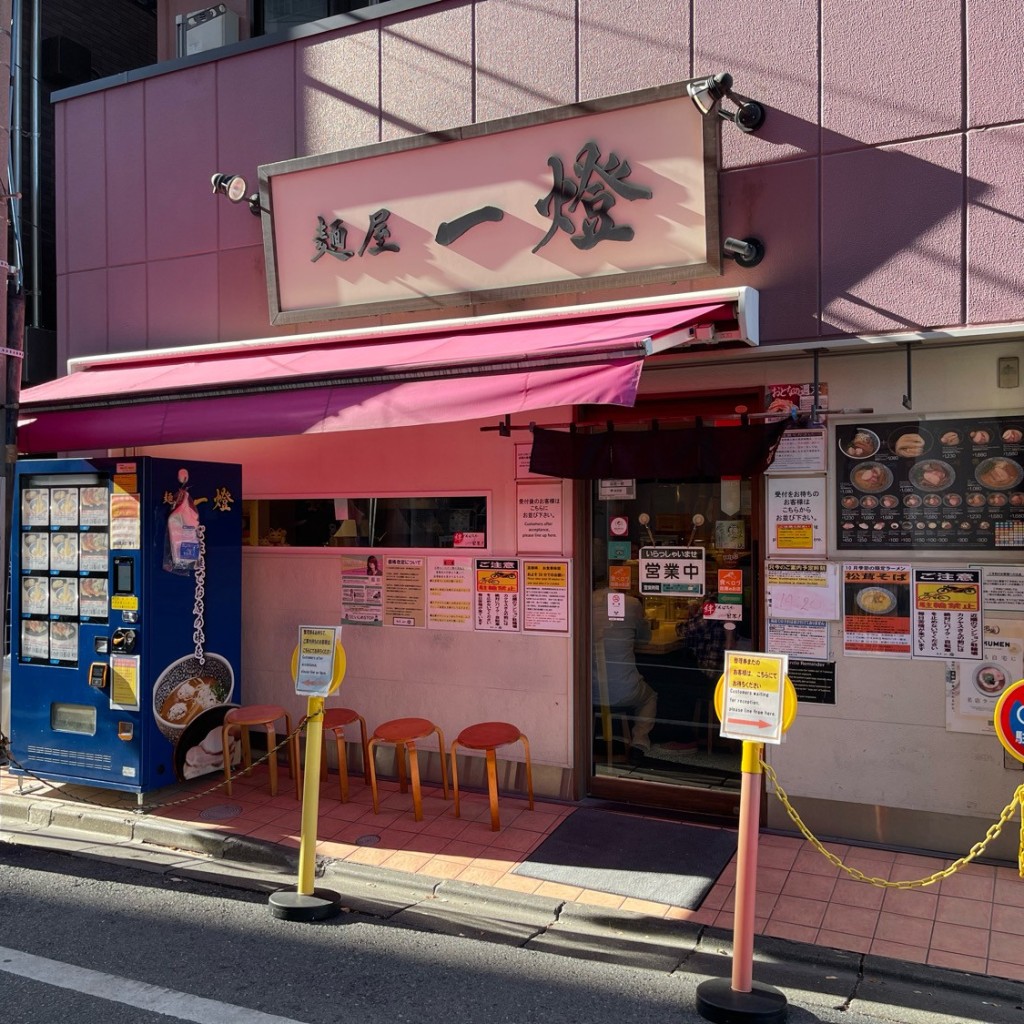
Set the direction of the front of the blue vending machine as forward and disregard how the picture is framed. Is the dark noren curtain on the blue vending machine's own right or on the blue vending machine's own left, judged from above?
on the blue vending machine's own left

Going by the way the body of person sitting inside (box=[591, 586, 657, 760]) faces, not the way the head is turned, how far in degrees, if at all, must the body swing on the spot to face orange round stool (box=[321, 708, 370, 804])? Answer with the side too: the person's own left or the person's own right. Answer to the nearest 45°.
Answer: approximately 180°

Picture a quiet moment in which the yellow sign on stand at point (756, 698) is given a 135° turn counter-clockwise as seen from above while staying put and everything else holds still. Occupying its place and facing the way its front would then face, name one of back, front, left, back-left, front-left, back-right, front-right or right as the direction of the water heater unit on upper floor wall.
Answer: left

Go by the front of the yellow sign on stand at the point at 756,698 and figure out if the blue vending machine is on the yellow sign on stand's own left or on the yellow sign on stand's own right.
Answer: on the yellow sign on stand's own right

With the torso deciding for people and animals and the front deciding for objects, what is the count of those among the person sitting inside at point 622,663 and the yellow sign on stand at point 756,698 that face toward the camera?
1

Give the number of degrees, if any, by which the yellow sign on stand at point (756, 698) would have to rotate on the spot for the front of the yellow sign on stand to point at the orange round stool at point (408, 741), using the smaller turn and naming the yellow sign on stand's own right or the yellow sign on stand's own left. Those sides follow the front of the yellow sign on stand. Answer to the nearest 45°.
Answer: approximately 135° to the yellow sign on stand's own right

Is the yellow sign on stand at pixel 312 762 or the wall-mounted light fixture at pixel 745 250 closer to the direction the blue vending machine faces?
the yellow sign on stand
